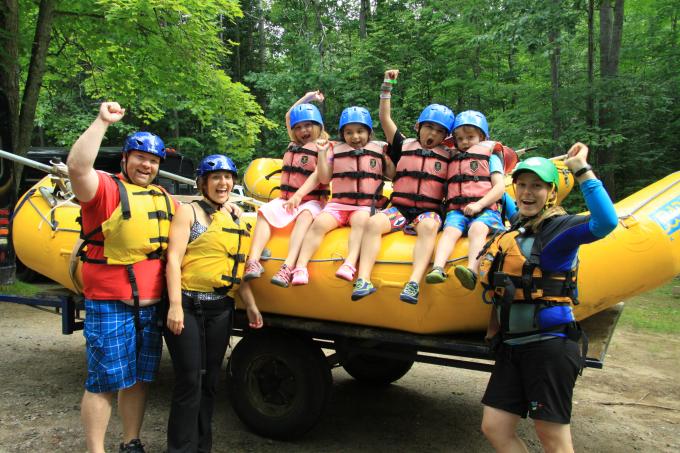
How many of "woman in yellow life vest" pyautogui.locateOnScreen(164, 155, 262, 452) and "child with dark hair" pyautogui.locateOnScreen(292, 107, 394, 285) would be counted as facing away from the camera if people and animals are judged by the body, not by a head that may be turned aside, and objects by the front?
0

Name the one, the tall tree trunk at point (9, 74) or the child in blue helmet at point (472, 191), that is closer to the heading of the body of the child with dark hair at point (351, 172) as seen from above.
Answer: the child in blue helmet

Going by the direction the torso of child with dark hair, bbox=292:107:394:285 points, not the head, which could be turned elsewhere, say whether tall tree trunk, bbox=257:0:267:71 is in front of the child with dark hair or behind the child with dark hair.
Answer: behind

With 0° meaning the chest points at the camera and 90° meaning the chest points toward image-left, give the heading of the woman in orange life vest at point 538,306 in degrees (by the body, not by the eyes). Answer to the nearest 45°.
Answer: approximately 45°

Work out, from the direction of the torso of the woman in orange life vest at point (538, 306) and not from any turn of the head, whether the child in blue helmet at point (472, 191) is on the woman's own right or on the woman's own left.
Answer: on the woman's own right

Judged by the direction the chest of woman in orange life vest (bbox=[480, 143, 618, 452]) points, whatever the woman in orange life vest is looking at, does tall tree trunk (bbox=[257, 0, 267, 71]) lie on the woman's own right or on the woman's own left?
on the woman's own right

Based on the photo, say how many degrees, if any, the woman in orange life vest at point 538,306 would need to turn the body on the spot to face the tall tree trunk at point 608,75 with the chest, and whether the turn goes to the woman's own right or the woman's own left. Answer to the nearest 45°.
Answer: approximately 135° to the woman's own right

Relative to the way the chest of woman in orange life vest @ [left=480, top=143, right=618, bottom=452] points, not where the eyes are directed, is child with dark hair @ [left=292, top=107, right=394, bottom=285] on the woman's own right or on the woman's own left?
on the woman's own right

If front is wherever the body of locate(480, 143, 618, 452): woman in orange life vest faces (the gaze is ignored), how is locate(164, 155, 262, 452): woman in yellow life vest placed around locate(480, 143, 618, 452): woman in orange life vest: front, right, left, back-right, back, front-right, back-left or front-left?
front-right

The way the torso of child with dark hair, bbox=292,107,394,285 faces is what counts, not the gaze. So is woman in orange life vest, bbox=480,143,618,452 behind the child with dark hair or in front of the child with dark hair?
in front

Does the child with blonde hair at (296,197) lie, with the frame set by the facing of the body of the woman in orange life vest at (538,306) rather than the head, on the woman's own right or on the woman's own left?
on the woman's own right

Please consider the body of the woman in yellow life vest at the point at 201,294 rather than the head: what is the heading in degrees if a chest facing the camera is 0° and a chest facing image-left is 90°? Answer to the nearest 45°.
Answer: approximately 315°
